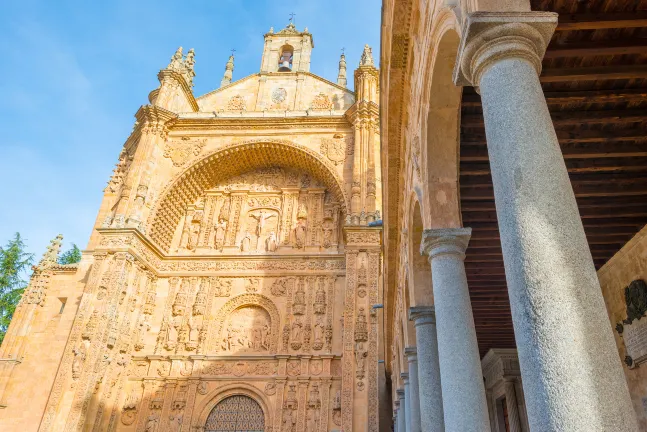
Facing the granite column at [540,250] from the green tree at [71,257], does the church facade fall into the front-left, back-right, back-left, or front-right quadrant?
front-left

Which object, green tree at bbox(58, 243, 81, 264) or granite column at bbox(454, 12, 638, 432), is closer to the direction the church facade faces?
the granite column

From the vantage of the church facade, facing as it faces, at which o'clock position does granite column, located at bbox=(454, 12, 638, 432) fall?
The granite column is roughly at 12 o'clock from the church facade.

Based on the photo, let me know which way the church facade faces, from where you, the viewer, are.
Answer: facing the viewer

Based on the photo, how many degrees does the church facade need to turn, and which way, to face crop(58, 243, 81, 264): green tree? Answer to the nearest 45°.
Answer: approximately 135° to its right

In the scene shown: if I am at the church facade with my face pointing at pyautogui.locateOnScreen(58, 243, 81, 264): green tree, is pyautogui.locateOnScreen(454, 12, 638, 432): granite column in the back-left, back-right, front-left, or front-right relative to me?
back-left
